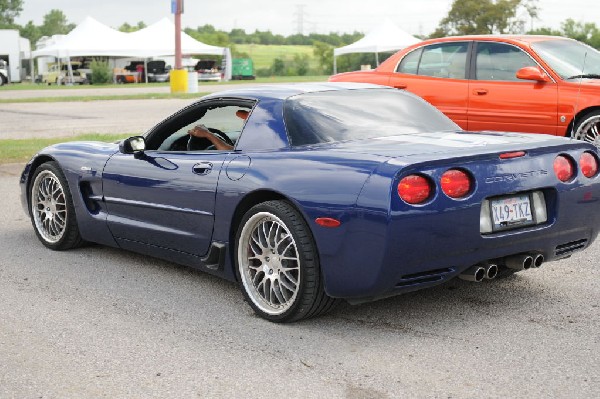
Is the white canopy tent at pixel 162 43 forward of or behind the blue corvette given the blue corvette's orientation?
forward

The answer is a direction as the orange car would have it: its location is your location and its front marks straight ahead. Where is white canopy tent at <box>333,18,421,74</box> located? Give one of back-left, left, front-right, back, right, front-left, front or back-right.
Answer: back-left

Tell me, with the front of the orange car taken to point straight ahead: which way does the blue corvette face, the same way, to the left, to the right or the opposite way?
the opposite way

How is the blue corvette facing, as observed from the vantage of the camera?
facing away from the viewer and to the left of the viewer

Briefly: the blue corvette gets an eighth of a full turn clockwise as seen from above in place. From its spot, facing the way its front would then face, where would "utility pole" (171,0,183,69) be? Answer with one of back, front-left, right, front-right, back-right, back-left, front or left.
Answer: front

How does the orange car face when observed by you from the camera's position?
facing the viewer and to the right of the viewer

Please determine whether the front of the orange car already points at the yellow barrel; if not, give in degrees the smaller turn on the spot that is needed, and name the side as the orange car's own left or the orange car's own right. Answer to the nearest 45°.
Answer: approximately 180°

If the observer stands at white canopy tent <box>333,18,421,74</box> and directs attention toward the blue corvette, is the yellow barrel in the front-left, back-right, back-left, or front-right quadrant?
front-right

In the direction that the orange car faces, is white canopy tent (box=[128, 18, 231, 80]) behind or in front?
behind
